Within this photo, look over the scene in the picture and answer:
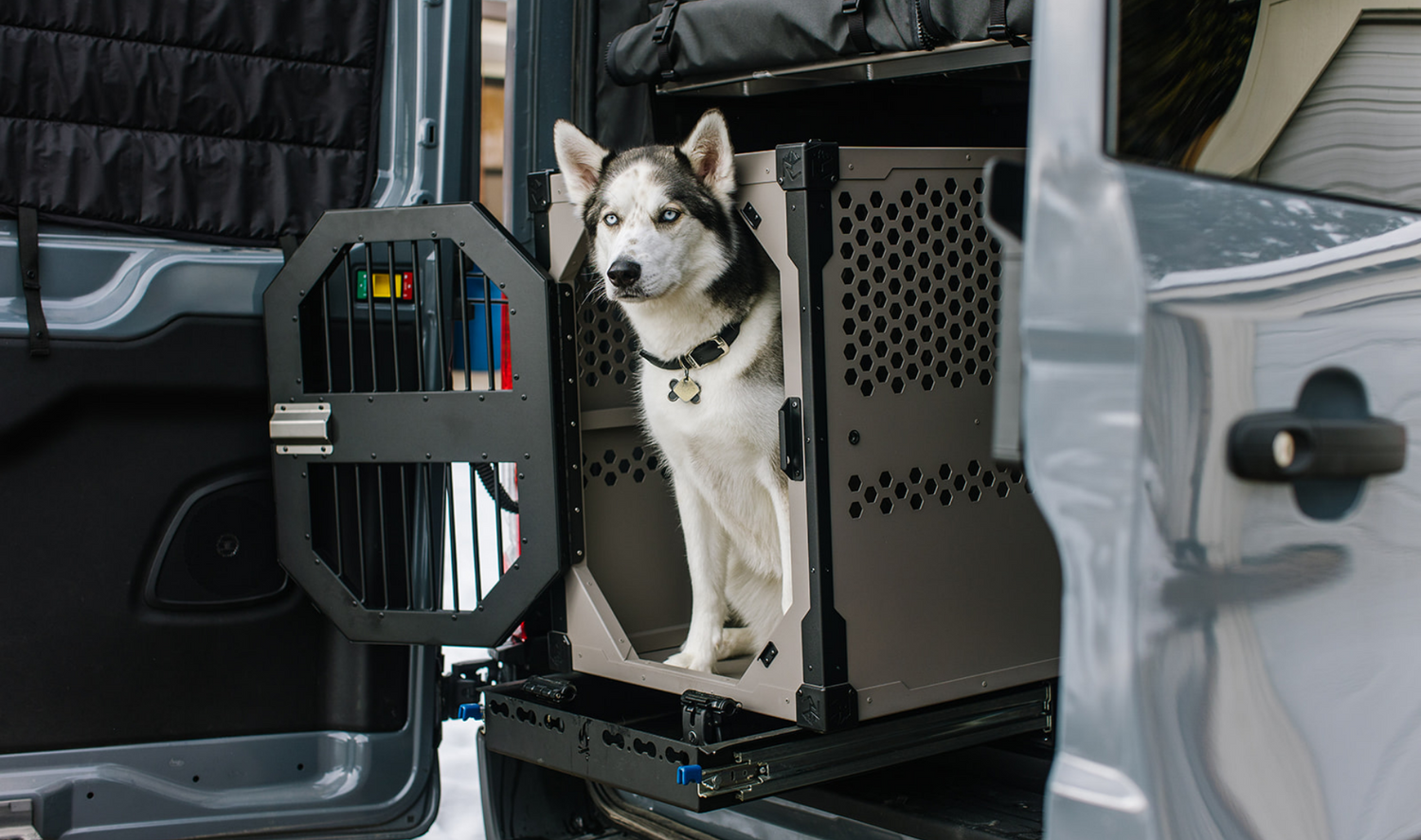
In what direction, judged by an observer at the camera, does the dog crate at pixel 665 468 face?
facing the viewer and to the left of the viewer

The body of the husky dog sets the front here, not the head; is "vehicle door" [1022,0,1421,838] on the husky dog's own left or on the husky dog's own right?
on the husky dog's own left

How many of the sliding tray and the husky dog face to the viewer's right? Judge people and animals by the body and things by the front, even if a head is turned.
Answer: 0

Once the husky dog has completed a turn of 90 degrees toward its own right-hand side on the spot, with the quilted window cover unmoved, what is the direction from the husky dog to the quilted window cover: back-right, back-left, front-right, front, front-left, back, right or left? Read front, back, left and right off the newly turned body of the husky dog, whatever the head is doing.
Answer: front-left

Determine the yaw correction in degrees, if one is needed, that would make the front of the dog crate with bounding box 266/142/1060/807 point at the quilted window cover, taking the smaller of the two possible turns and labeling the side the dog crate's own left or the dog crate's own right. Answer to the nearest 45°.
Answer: approximately 45° to the dog crate's own right

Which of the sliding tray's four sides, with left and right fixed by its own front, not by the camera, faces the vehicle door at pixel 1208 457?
left

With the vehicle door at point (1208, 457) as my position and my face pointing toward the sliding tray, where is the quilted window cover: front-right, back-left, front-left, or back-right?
front-left

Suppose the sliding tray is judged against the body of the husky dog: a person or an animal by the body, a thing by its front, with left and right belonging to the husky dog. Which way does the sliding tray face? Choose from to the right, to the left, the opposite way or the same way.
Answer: the same way
